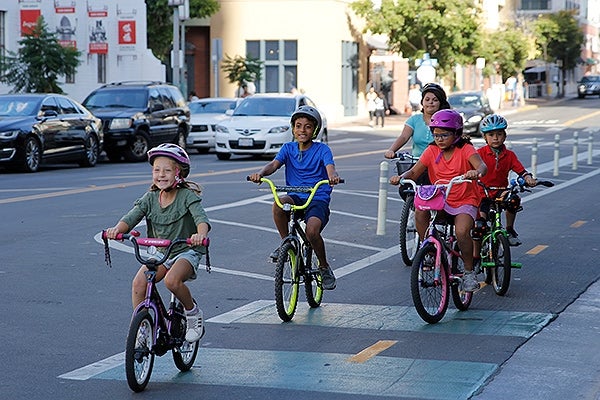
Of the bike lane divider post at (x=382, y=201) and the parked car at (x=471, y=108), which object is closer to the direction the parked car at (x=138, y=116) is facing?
the bike lane divider post

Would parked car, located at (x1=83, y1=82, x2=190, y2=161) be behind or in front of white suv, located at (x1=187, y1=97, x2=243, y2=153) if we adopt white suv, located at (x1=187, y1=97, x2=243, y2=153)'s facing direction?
in front

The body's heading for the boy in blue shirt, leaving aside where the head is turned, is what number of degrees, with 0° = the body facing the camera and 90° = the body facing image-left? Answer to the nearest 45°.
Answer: approximately 0°

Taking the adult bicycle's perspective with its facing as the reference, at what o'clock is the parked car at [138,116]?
The parked car is roughly at 4 o'clock from the adult bicycle.

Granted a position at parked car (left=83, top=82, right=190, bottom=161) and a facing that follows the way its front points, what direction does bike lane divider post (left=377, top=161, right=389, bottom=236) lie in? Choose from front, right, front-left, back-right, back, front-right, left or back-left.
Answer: front-left

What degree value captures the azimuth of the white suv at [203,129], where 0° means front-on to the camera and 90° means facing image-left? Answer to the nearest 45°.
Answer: approximately 0°

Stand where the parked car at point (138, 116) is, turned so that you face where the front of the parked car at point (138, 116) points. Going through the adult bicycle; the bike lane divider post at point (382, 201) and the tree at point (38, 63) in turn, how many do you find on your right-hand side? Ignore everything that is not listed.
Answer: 1
